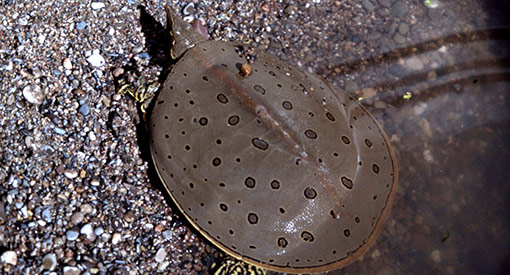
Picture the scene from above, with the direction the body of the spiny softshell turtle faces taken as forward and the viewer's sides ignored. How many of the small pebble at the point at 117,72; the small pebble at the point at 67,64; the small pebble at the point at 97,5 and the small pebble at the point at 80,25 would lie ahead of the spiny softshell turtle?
4

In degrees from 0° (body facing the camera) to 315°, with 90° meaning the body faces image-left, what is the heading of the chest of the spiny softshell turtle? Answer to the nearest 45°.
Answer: approximately 135°

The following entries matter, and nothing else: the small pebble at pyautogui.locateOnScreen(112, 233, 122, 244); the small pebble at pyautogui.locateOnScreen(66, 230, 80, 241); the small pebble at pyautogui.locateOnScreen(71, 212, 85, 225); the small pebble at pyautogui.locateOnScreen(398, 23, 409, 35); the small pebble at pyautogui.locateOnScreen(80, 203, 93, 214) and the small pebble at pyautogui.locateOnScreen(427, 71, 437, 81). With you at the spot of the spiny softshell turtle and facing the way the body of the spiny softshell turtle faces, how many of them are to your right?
2

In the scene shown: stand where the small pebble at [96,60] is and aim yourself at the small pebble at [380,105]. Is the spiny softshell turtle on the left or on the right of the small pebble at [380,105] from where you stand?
right

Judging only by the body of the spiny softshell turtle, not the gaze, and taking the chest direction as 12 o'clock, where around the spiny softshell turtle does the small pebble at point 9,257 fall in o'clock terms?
The small pebble is roughly at 10 o'clock from the spiny softshell turtle.

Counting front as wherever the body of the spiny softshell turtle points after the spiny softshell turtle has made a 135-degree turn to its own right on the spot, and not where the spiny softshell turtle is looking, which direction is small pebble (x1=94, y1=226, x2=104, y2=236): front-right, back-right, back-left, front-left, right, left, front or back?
back

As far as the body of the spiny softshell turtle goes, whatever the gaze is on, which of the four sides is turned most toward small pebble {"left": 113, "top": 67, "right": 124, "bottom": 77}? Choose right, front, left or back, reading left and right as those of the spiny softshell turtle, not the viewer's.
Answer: front

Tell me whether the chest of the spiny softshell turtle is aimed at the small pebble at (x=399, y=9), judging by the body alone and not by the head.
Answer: no

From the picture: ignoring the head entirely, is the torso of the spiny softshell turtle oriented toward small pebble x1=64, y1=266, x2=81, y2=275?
no

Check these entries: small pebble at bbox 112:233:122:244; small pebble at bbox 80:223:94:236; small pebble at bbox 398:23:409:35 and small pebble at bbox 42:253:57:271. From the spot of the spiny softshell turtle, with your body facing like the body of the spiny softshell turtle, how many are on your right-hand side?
1

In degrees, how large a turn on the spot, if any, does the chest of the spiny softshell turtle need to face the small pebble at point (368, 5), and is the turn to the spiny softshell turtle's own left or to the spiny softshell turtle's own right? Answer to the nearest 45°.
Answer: approximately 90° to the spiny softshell turtle's own right

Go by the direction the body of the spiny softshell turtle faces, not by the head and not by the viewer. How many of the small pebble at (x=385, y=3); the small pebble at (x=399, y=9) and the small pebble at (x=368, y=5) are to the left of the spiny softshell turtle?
0

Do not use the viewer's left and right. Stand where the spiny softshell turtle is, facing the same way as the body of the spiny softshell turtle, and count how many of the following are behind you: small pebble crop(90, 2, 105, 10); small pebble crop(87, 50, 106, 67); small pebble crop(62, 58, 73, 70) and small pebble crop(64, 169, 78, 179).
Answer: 0

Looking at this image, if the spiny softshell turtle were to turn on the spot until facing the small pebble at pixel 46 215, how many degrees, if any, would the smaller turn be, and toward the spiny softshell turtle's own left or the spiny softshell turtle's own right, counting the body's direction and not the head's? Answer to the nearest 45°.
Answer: approximately 45° to the spiny softshell turtle's own left

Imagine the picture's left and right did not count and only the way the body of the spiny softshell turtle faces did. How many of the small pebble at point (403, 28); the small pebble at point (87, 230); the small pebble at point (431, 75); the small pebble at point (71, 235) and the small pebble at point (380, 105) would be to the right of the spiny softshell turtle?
3

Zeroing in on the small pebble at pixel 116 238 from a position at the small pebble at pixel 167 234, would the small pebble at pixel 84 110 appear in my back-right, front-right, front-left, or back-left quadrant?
front-right

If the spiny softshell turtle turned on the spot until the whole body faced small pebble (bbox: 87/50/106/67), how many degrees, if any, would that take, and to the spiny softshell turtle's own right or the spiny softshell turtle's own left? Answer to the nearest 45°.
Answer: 0° — it already faces it

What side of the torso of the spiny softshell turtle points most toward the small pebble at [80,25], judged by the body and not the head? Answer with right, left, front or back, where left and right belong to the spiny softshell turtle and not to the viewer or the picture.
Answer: front

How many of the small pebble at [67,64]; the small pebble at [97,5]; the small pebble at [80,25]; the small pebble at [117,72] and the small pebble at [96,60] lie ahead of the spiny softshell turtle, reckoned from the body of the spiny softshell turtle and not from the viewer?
5

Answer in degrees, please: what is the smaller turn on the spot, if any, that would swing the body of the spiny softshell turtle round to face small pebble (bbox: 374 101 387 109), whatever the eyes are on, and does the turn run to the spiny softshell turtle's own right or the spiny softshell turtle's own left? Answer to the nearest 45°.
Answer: approximately 90° to the spiny softshell turtle's own right

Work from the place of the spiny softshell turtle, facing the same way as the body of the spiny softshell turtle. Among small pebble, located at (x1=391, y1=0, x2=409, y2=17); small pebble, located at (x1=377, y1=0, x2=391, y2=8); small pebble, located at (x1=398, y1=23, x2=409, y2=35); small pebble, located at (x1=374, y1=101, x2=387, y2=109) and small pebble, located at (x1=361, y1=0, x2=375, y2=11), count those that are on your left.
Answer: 0
